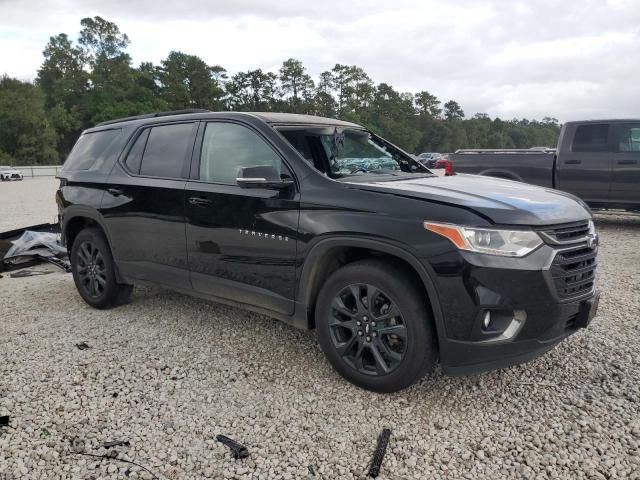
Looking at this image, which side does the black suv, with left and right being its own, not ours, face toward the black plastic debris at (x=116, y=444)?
right

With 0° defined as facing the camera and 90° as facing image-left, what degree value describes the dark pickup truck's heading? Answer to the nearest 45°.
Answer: approximately 270°

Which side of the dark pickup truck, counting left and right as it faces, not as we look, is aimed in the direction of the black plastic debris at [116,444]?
right

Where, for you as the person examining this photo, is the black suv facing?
facing the viewer and to the right of the viewer

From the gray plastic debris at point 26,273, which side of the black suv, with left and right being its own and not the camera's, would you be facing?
back

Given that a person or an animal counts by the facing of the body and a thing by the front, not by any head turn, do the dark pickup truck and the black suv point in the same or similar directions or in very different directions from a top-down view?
same or similar directions

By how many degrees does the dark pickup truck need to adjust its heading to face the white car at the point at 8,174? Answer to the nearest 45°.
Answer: approximately 135° to its left

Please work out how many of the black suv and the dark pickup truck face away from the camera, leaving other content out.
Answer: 0
